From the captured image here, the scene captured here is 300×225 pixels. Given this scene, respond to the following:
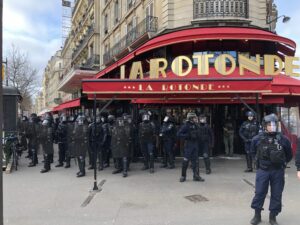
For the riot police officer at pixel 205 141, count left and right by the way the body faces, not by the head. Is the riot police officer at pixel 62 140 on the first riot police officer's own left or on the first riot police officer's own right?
on the first riot police officer's own right

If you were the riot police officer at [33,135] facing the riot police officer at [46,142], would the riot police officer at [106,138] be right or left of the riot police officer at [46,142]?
left

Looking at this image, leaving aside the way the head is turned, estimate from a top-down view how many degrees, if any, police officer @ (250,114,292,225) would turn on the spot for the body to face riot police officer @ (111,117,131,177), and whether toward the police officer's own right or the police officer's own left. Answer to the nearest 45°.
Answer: approximately 135° to the police officer's own right

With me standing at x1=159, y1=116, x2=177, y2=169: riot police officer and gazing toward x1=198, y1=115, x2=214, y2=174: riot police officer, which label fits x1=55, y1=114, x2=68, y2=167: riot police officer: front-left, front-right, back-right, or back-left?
back-right

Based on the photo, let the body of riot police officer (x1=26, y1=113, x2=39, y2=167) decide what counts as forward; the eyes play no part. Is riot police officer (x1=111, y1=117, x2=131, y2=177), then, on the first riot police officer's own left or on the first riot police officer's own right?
on the first riot police officer's own left

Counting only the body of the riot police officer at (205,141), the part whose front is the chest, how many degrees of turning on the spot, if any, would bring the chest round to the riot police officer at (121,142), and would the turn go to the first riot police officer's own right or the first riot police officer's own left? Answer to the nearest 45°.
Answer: approximately 45° to the first riot police officer's own right

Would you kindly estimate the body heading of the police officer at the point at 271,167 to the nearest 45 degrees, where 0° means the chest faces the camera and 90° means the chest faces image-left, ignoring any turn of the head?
approximately 0°

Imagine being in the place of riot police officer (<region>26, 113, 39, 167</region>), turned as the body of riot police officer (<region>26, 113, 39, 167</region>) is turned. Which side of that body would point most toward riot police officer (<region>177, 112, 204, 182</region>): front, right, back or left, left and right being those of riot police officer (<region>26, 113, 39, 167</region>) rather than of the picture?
left
